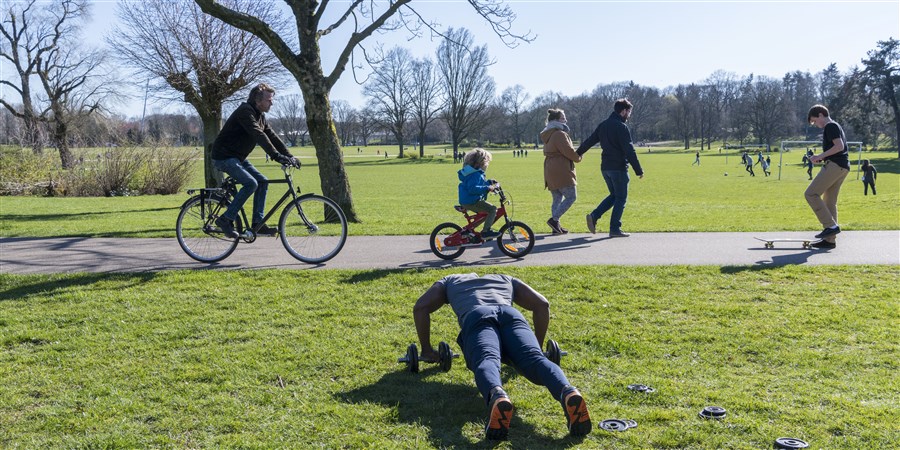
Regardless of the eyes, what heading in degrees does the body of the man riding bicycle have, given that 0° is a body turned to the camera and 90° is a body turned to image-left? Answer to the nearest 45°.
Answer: approximately 270°

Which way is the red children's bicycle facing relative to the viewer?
to the viewer's right

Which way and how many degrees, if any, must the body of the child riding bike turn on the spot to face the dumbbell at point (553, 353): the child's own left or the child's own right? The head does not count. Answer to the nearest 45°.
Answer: approximately 90° to the child's own right

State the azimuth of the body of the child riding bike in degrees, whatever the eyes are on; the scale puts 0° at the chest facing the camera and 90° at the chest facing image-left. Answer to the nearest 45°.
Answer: approximately 270°

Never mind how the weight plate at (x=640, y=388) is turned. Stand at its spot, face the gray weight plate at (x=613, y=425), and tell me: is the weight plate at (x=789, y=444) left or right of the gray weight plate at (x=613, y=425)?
left

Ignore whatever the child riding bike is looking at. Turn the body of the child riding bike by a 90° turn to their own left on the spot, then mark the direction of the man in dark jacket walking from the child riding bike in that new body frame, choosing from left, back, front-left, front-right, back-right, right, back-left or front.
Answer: front-right

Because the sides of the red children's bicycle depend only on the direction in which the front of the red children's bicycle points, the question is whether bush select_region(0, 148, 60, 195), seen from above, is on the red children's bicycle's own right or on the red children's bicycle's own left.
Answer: on the red children's bicycle's own left

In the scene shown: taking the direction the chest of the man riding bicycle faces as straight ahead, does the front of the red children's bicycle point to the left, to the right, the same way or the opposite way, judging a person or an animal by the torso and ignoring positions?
the same way
